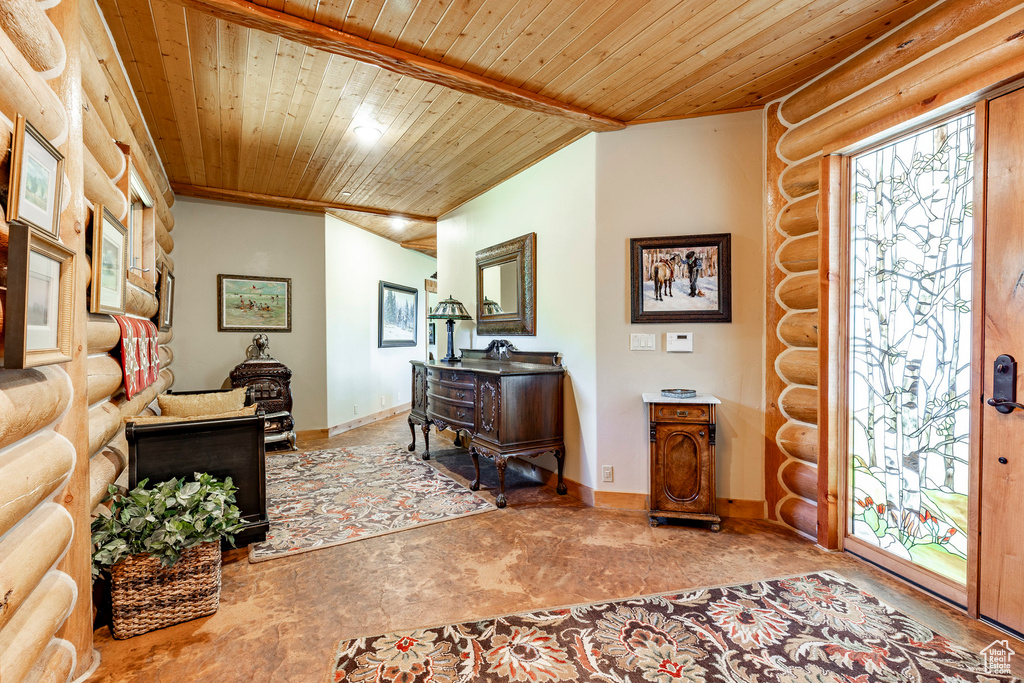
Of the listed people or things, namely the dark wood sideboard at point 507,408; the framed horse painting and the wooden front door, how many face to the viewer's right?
0

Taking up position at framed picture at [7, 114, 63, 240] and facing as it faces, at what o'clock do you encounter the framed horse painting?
The framed horse painting is roughly at 11 o'clock from the framed picture.

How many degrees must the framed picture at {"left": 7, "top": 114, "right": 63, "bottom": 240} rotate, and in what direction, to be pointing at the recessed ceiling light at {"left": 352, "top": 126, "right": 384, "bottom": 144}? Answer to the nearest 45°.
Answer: approximately 90° to its left

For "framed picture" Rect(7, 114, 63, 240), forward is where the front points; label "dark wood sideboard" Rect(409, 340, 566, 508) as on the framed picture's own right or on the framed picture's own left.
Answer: on the framed picture's own left

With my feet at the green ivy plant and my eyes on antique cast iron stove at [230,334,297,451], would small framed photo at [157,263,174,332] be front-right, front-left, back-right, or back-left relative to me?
front-left

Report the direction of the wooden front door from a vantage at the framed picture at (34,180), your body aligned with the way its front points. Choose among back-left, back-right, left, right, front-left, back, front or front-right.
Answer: front

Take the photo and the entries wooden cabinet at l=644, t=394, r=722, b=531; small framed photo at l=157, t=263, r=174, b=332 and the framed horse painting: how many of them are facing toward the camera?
2

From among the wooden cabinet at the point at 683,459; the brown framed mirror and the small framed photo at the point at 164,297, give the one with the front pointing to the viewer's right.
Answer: the small framed photo

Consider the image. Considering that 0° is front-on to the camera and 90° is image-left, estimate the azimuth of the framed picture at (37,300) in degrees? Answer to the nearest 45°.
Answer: approximately 315°

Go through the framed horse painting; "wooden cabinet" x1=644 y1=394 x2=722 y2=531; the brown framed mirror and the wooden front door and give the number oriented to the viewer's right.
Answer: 0

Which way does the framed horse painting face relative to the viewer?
toward the camera

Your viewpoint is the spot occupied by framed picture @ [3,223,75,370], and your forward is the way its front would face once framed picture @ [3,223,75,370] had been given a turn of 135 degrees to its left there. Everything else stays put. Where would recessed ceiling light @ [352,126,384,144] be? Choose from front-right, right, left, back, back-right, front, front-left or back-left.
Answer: front-right

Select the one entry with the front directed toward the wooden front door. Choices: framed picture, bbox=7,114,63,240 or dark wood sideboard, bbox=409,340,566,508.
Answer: the framed picture

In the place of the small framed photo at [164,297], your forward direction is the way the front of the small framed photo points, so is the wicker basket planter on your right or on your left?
on your right

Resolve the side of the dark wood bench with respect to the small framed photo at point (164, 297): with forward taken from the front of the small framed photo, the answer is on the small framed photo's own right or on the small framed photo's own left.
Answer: on the small framed photo's own right

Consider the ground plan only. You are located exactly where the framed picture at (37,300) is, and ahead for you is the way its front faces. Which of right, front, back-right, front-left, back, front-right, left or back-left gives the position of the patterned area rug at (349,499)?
left

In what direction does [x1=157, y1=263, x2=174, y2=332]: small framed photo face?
to the viewer's right

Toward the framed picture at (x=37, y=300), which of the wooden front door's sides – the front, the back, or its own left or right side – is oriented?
front

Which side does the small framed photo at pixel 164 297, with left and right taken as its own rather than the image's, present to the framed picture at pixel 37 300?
right

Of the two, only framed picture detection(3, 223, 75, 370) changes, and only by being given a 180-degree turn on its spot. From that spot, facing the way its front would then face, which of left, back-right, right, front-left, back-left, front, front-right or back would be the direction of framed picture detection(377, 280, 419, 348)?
right

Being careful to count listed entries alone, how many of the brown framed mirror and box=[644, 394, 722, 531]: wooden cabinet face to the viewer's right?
0
